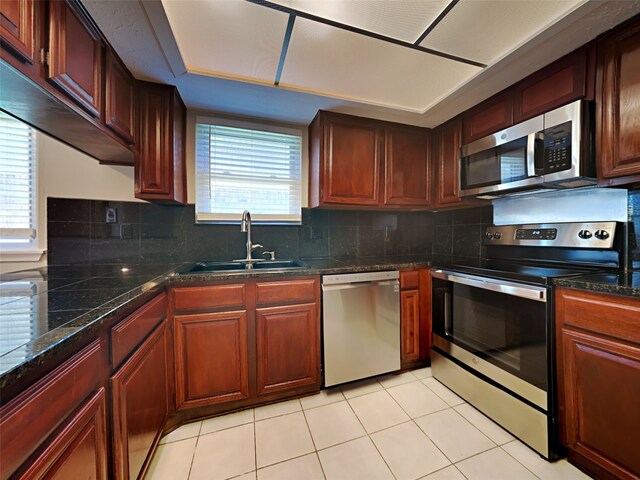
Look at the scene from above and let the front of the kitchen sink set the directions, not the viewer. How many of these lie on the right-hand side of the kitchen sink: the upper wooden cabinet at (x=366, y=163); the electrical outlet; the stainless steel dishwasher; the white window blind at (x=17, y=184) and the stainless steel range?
2

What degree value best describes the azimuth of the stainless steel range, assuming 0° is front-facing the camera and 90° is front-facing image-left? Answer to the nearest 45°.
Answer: approximately 45°

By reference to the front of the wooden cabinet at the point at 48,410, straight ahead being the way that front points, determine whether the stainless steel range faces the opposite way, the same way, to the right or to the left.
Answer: the opposite way

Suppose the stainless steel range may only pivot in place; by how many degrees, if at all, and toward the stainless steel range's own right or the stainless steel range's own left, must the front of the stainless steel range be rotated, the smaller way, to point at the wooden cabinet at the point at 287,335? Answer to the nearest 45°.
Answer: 0° — it already faces it

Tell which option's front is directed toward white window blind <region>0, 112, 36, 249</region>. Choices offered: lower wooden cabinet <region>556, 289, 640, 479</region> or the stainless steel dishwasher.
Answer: the lower wooden cabinet

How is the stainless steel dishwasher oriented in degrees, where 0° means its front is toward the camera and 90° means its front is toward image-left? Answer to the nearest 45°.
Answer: approximately 315°

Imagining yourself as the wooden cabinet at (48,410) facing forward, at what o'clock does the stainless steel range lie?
The stainless steel range is roughly at 11 o'clock from the wooden cabinet.

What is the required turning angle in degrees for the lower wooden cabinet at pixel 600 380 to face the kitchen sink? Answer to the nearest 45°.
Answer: approximately 45° to its right

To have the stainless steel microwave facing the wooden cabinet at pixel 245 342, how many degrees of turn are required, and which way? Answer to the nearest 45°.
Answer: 0° — it already faces it

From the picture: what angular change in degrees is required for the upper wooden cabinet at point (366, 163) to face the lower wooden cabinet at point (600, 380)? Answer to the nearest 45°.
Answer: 0° — it already faces it
